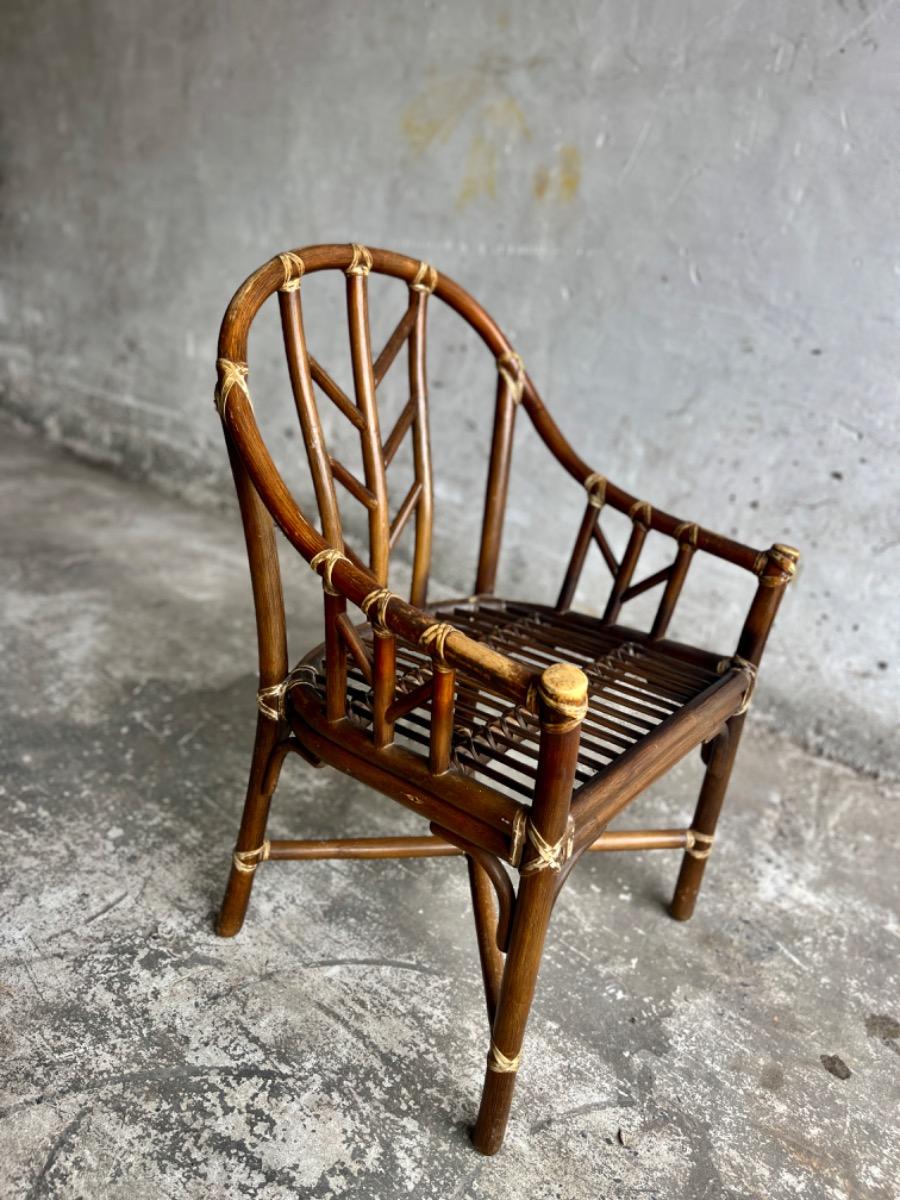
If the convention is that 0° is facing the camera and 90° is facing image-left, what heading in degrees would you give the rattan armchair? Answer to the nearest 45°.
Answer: approximately 315°
